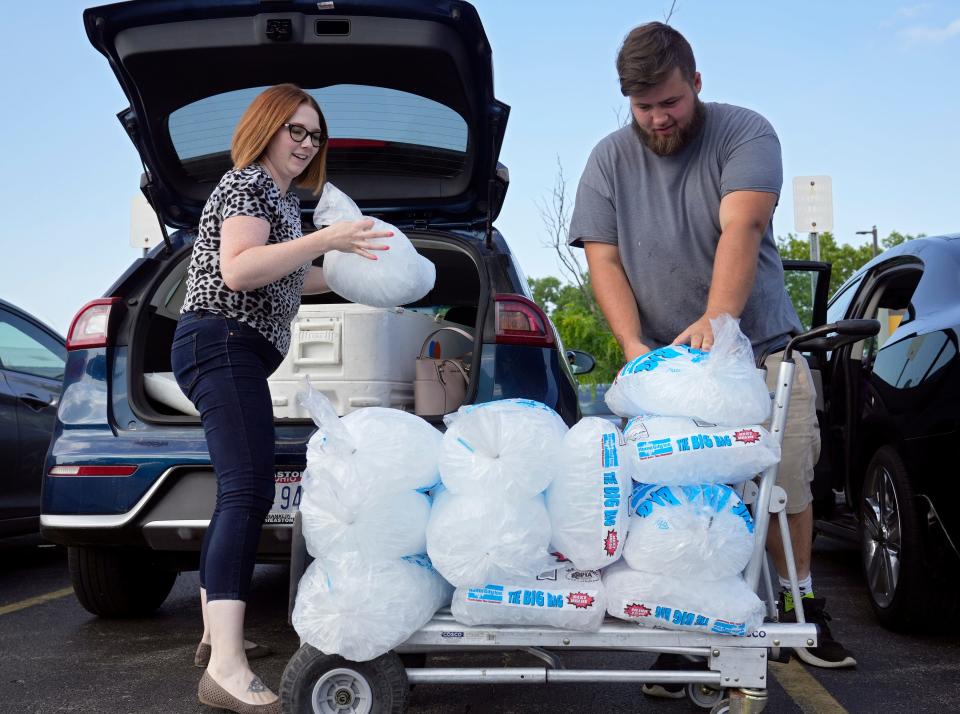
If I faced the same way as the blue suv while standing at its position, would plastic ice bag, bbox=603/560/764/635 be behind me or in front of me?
behind

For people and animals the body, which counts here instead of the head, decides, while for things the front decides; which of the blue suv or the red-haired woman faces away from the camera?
the blue suv

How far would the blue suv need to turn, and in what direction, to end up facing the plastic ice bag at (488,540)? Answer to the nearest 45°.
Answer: approximately 135° to its right

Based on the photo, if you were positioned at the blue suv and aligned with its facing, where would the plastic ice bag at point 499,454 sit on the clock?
The plastic ice bag is roughly at 5 o'clock from the blue suv.

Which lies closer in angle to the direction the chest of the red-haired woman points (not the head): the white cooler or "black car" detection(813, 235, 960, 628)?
the black car

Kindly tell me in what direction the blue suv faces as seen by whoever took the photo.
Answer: facing away from the viewer

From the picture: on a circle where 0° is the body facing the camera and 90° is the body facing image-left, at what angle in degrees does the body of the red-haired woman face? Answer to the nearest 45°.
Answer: approximately 270°

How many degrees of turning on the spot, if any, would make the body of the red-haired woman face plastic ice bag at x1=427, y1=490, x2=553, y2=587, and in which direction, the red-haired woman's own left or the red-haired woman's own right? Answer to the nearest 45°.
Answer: approximately 45° to the red-haired woman's own right

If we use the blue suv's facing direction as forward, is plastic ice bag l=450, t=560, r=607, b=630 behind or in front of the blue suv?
behind

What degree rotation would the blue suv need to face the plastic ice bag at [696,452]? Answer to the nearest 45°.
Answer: approximately 135° to its right

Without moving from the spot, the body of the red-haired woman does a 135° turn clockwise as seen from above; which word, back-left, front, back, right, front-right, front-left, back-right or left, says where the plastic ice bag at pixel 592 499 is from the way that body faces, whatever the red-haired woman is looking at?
left

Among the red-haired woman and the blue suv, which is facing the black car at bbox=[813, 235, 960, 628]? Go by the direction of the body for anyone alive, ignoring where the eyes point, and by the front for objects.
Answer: the red-haired woman

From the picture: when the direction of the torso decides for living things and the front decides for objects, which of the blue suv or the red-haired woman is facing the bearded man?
the red-haired woman

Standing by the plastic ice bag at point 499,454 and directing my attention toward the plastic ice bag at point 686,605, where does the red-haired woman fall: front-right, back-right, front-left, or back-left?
back-left

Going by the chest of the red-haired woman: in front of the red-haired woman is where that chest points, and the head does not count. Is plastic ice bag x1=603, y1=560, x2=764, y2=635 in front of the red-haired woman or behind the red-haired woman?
in front

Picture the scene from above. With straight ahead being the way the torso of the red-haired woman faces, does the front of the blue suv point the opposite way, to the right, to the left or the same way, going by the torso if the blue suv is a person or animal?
to the left

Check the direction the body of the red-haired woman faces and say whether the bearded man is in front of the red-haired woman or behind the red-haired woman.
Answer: in front

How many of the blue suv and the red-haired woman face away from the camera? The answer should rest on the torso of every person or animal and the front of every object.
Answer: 1
